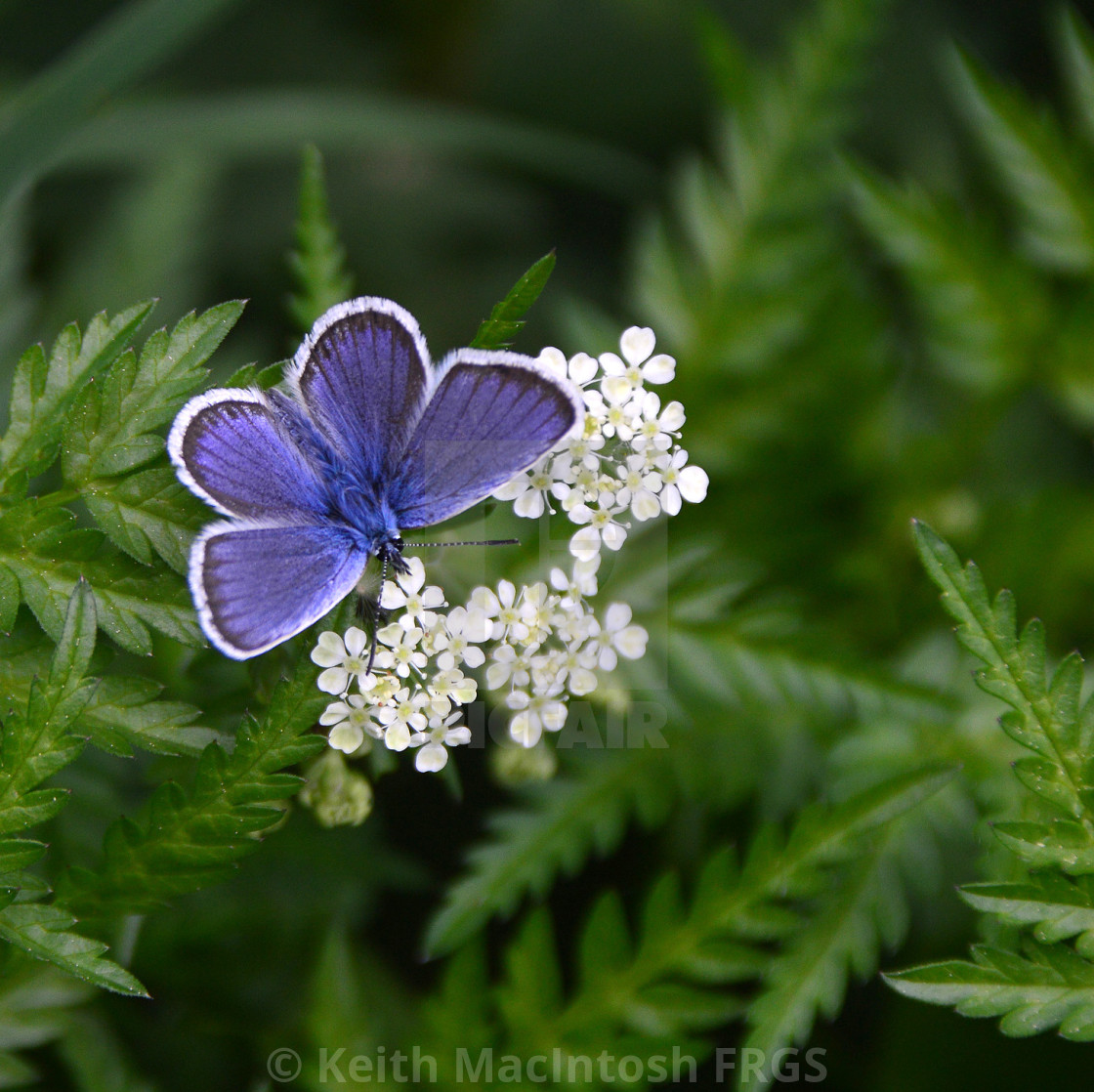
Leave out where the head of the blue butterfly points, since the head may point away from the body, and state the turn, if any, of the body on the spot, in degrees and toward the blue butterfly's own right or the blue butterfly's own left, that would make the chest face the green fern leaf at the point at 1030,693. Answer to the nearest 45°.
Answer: approximately 45° to the blue butterfly's own left

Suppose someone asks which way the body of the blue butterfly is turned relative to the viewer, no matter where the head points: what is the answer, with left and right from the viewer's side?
facing the viewer and to the right of the viewer

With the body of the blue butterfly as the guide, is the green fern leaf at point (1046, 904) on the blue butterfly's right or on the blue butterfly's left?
on the blue butterfly's left

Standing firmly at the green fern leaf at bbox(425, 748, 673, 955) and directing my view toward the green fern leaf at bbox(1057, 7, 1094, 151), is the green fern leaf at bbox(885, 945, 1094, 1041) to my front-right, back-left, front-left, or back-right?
front-right
